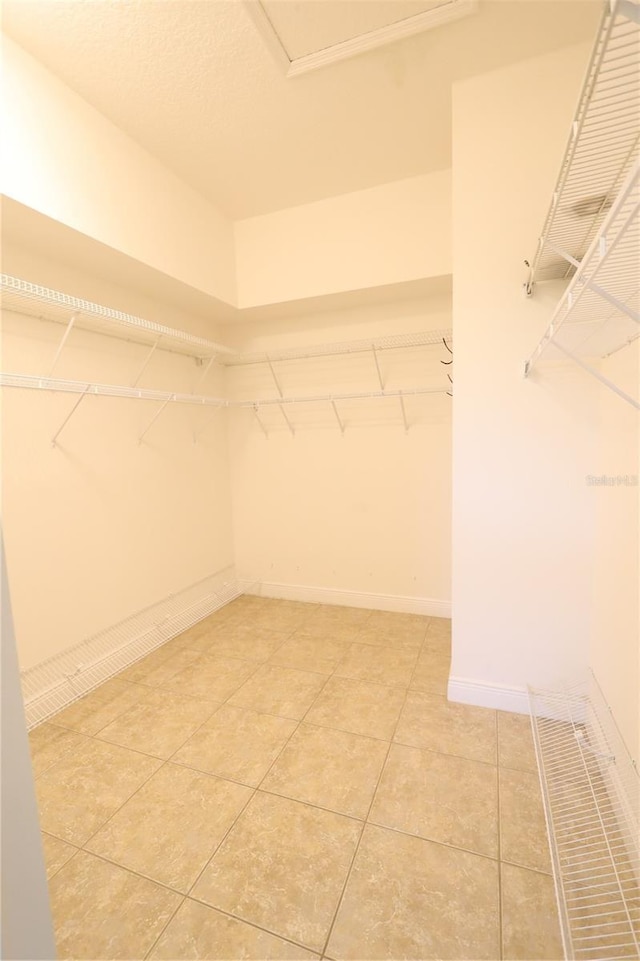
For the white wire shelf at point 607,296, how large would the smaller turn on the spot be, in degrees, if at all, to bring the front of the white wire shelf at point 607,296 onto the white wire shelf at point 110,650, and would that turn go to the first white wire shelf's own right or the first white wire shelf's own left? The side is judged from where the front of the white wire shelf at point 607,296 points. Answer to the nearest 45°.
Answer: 0° — it already faces it

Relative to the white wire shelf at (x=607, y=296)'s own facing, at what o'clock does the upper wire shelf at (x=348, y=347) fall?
The upper wire shelf is roughly at 1 o'clock from the white wire shelf.

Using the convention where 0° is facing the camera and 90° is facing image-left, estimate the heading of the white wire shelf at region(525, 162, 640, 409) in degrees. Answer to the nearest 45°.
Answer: approximately 90°

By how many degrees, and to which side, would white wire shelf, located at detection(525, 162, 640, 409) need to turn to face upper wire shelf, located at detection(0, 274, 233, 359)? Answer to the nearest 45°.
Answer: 0° — it already faces it
